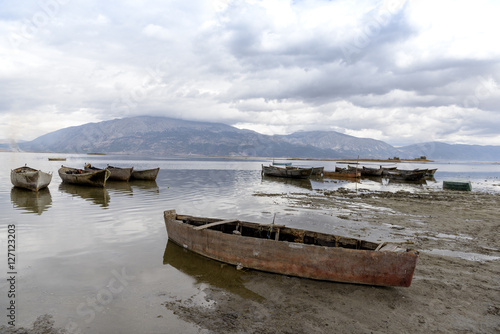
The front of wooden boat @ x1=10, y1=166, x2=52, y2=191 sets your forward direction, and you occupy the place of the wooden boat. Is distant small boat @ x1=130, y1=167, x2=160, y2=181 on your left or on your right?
on your left

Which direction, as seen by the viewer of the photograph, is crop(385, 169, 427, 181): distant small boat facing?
facing to the right of the viewer
